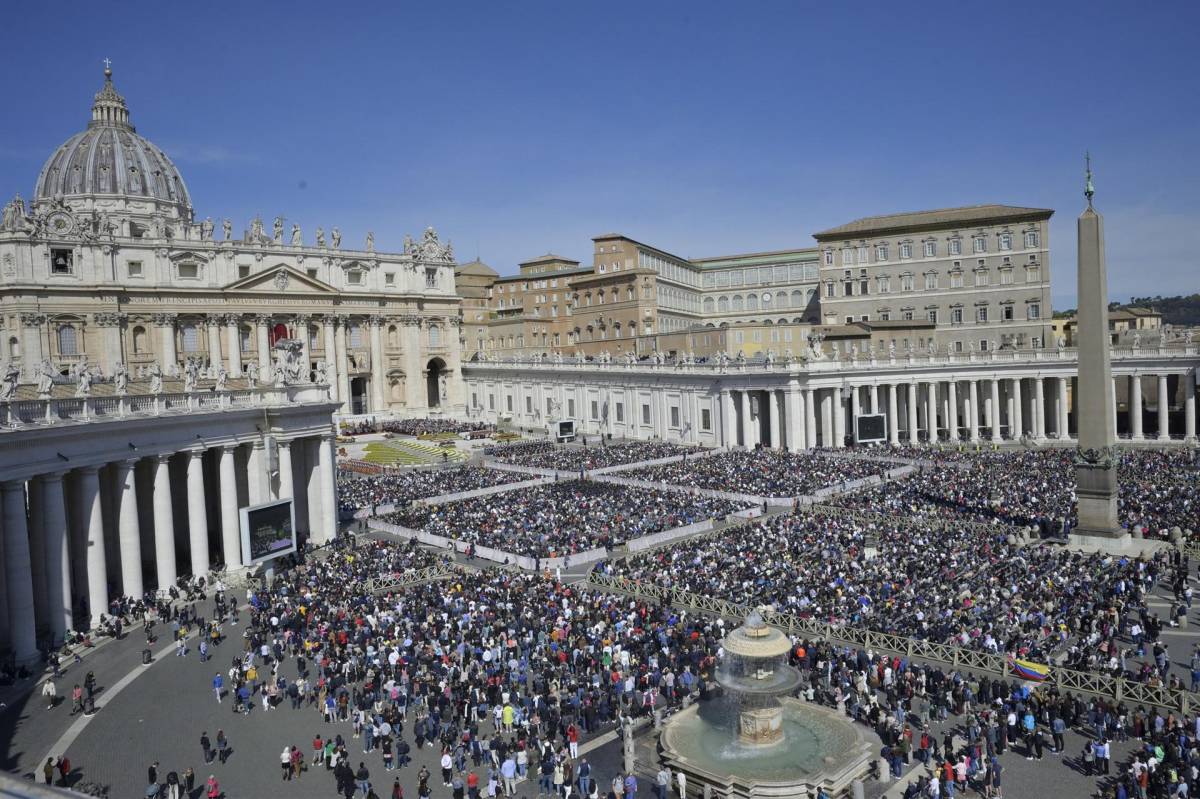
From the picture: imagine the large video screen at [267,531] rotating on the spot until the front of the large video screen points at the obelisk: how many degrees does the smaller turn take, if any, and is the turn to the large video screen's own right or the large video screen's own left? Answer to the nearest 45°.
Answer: approximately 45° to the large video screen's own left

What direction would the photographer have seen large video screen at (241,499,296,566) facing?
facing the viewer and to the right of the viewer

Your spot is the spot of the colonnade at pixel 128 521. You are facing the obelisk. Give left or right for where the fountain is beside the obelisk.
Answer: right

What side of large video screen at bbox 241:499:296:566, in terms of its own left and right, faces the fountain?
front
